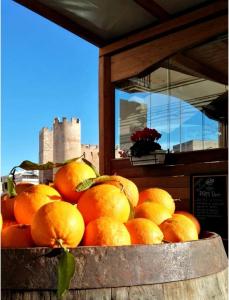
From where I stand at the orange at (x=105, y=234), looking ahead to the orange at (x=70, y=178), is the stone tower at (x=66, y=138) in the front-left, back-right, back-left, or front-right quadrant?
front-right

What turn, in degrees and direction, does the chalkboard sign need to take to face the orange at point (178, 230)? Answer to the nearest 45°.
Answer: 0° — it already faces it

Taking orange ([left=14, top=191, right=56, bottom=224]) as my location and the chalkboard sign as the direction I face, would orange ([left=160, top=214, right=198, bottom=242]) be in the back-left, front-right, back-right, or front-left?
front-right

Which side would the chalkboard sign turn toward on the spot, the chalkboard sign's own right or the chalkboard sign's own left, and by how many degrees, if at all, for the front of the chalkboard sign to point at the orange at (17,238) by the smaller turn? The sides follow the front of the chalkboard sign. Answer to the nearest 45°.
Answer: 0° — it already faces it

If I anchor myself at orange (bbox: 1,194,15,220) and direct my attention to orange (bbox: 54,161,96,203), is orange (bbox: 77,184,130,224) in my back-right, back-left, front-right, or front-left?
front-right

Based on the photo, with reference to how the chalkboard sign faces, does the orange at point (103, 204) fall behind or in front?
in front

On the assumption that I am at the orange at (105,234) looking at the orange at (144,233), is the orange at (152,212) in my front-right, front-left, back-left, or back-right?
front-left

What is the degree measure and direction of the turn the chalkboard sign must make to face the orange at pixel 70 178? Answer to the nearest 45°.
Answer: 0° — it already faces it

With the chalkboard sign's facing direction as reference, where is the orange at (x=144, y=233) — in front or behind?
in front

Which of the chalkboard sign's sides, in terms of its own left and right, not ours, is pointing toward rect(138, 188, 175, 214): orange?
front

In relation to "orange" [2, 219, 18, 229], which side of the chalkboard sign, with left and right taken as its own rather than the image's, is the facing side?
front

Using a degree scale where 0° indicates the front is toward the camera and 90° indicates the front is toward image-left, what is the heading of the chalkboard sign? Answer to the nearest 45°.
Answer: approximately 0°

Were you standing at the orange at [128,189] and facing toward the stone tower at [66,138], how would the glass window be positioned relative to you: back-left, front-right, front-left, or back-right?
front-right

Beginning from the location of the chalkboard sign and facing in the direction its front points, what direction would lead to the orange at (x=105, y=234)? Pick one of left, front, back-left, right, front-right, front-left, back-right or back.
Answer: front

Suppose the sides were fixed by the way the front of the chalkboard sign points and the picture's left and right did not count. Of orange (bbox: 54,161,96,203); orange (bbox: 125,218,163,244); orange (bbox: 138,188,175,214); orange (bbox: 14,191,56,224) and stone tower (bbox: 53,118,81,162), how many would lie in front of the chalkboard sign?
4

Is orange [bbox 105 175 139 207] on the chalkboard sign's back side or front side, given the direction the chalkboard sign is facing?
on the front side
